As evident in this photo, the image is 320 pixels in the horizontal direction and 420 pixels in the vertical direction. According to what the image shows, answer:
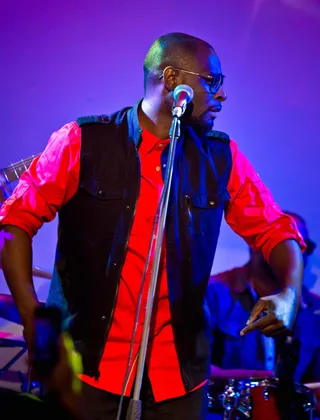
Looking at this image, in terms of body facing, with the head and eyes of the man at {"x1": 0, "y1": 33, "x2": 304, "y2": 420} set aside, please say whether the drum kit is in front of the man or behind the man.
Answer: behind

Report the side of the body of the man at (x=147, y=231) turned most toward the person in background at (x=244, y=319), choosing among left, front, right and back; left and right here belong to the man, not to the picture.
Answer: back

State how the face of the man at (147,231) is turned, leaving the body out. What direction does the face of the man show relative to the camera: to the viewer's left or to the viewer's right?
to the viewer's right

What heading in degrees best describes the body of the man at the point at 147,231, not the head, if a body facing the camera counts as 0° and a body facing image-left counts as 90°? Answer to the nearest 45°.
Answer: approximately 0°

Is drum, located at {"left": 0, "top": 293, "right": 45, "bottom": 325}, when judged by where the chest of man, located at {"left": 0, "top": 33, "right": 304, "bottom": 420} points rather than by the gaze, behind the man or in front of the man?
behind
